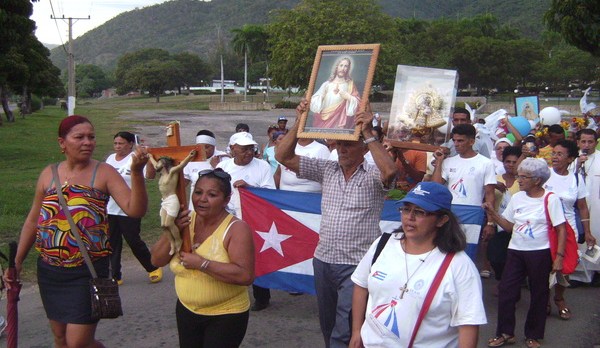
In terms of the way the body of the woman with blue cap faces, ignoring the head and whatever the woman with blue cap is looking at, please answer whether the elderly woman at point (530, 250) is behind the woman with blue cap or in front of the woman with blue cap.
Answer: behind

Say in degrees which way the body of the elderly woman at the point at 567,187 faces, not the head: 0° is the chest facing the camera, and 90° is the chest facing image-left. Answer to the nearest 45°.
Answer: approximately 45°

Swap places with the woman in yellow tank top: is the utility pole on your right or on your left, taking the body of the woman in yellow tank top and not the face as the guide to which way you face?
on your right

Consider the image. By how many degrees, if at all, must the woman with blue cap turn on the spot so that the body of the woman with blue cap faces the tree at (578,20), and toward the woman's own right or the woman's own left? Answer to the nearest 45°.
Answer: approximately 135° to the woman's own right

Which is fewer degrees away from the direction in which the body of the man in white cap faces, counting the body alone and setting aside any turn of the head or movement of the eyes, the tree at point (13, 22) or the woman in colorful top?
the woman in colorful top
